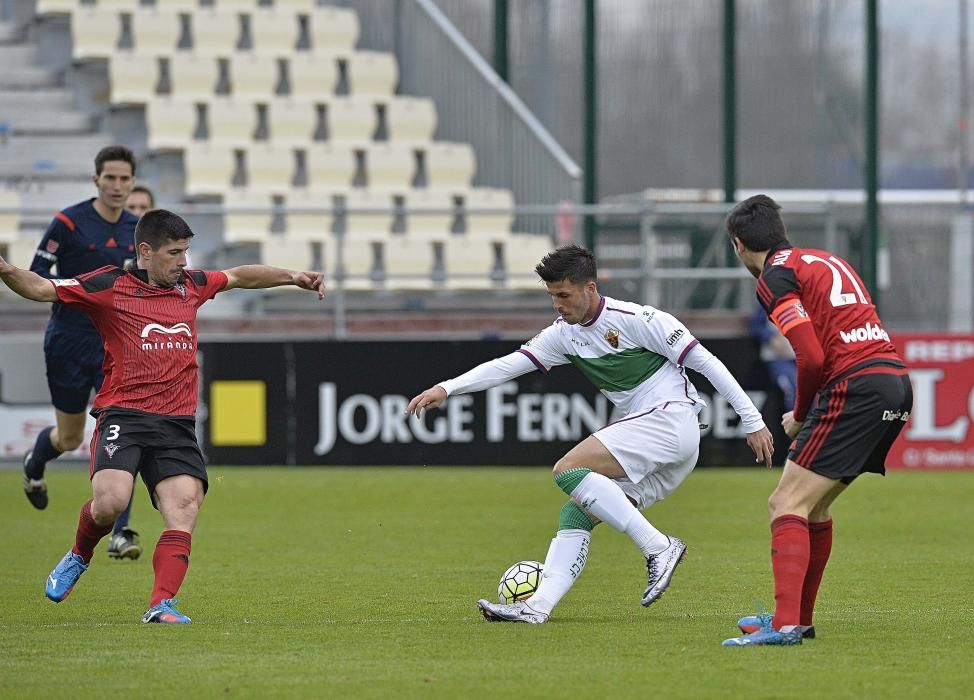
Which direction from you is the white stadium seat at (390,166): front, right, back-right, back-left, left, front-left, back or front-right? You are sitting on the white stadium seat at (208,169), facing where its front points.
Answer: left

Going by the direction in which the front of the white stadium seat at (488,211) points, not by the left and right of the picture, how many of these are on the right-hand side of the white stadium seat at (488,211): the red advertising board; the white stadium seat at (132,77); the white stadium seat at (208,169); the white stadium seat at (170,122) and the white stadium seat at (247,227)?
4

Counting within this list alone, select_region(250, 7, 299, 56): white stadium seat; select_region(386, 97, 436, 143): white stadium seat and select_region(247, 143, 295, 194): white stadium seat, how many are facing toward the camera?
3

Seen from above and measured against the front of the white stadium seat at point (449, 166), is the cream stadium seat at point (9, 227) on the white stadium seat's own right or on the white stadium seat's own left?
on the white stadium seat's own right

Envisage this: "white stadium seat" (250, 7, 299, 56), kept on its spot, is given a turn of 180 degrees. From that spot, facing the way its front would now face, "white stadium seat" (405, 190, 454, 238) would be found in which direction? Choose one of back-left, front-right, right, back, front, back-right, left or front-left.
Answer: back-right

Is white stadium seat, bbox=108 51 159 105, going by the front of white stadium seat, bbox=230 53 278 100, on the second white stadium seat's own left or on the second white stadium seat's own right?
on the second white stadium seat's own right

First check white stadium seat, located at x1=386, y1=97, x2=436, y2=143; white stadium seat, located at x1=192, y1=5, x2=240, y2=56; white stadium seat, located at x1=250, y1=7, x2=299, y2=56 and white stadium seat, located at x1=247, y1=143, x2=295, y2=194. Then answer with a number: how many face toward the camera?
4

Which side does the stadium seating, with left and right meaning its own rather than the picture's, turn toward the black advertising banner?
front

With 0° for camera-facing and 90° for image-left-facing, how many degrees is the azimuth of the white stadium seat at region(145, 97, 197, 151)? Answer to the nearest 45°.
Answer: approximately 0°

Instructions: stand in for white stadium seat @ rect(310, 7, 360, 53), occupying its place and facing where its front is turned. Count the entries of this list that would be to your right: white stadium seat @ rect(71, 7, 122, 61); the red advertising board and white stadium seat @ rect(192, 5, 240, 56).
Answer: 2

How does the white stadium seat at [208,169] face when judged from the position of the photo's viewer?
facing the viewer

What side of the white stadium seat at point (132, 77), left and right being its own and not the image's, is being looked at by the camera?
front

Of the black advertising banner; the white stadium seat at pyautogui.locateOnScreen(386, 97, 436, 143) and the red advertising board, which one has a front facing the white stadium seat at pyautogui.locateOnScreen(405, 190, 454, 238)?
the white stadium seat at pyautogui.locateOnScreen(386, 97, 436, 143)

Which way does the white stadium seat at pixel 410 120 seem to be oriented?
toward the camera

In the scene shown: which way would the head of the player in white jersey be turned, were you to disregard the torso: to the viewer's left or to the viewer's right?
to the viewer's left

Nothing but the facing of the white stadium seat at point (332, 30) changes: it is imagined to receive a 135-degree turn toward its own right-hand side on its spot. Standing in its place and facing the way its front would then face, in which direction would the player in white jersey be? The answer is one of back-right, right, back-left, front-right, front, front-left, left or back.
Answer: back-left
